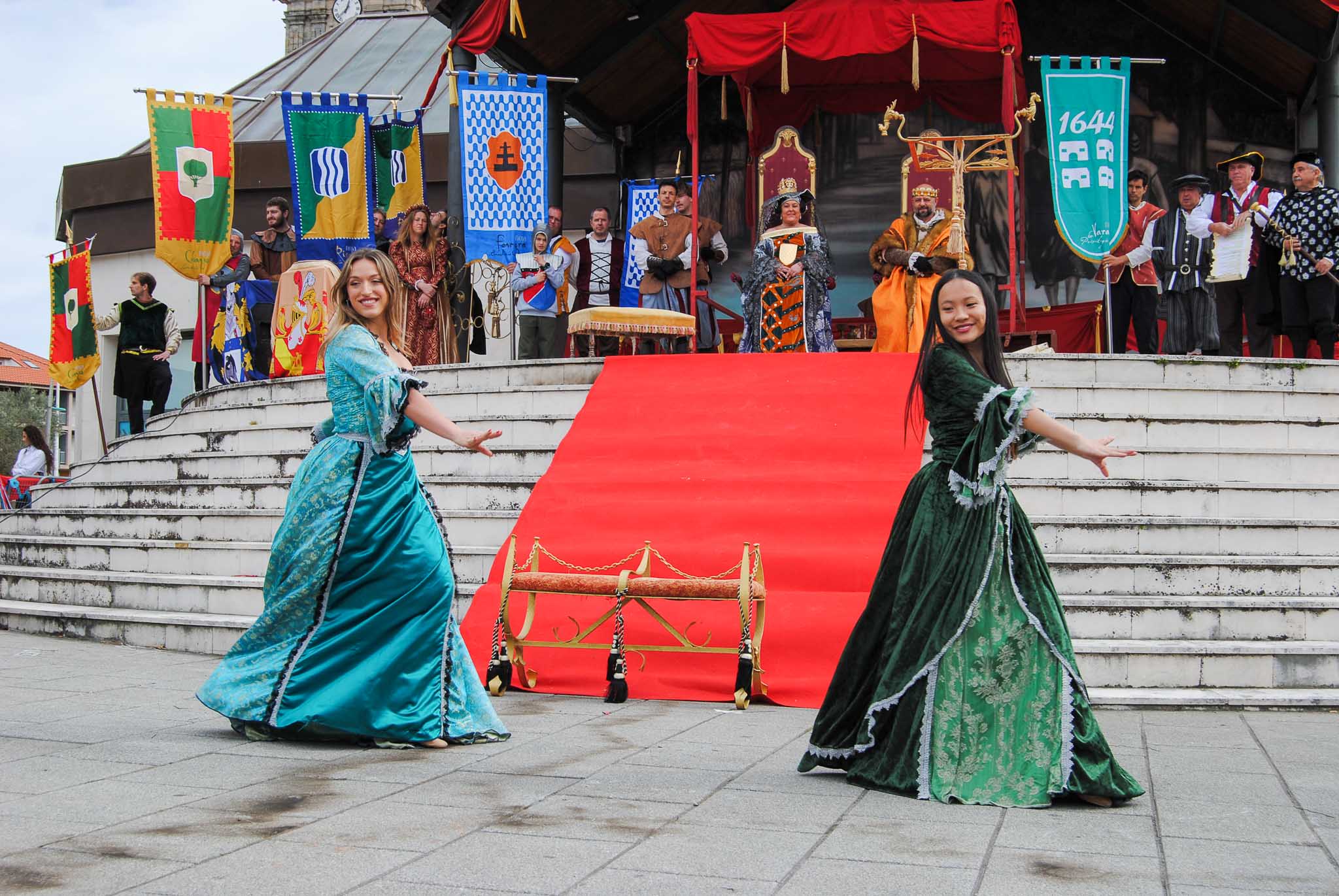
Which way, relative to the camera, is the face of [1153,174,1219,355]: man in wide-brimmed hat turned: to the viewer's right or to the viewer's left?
to the viewer's left

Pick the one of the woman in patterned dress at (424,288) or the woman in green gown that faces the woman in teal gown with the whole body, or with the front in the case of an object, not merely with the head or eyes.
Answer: the woman in patterned dress

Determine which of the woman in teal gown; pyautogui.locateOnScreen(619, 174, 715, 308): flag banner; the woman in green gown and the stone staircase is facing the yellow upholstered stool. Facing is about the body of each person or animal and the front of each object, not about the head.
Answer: the flag banner

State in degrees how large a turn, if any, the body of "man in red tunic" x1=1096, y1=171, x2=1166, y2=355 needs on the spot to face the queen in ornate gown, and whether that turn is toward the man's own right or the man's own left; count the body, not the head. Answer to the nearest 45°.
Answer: approximately 45° to the man's own right

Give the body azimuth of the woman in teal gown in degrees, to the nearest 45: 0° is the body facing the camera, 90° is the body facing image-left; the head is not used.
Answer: approximately 315°

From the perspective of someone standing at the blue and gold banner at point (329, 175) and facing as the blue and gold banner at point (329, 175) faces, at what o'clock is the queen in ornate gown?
The queen in ornate gown is roughly at 10 o'clock from the blue and gold banner.

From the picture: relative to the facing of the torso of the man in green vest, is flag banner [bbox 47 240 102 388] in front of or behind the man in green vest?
in front

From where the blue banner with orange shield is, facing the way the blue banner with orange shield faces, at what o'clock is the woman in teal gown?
The woman in teal gown is roughly at 12 o'clock from the blue banner with orange shield.

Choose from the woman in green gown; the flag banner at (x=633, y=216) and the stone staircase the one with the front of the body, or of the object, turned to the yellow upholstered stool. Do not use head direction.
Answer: the flag banner
